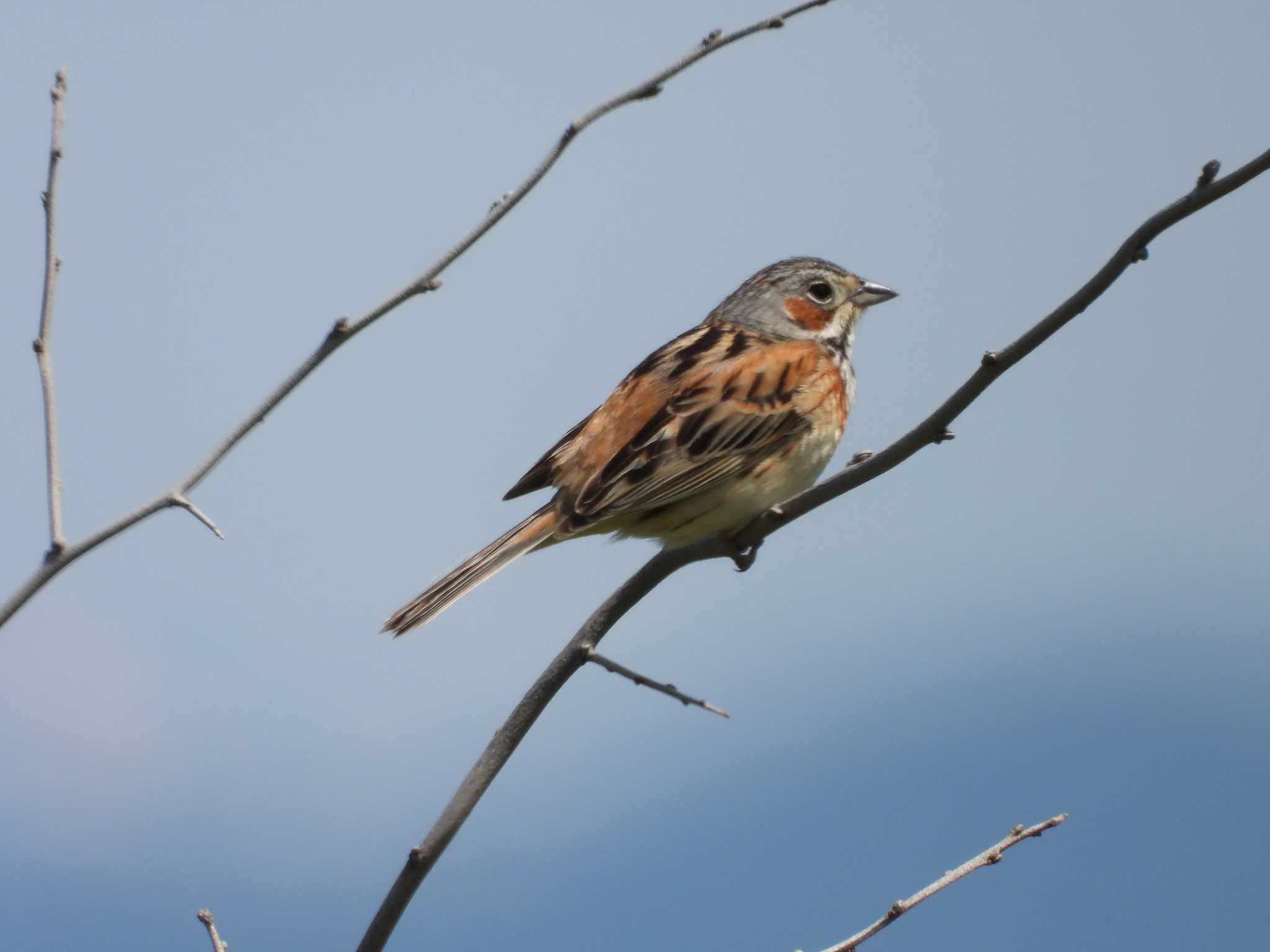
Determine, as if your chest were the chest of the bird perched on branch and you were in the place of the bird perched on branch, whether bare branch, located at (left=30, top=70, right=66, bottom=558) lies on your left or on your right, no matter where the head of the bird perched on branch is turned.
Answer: on your right

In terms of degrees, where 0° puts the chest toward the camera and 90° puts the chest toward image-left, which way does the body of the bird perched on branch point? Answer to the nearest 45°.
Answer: approximately 270°
